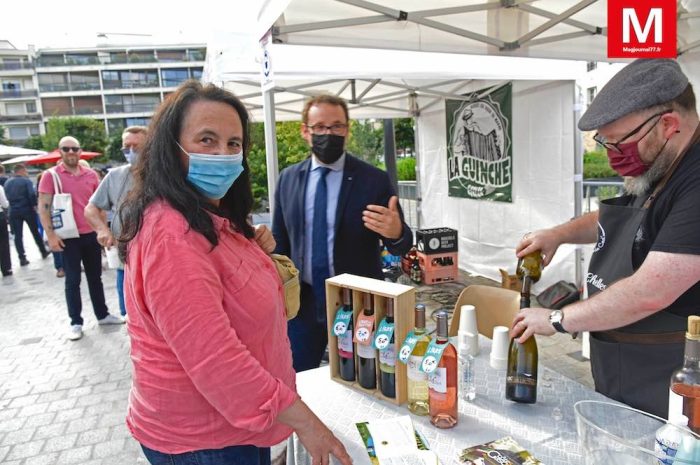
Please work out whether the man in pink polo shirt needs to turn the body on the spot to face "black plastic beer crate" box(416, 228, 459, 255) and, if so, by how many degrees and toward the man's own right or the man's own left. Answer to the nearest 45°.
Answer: approximately 90° to the man's own left

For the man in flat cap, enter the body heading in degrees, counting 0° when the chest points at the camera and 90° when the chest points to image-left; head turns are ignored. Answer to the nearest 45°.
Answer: approximately 90°

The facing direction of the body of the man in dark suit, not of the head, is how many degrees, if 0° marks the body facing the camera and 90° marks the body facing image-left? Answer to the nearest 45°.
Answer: approximately 0°

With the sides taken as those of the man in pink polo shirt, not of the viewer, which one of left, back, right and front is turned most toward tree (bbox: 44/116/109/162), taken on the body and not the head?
back

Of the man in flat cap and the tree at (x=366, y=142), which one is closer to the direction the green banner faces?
the man in flat cap

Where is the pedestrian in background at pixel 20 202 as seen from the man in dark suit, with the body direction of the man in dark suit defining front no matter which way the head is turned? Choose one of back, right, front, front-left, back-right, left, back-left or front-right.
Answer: back-right

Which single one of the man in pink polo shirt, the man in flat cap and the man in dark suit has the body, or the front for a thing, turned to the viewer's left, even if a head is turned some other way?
the man in flat cap

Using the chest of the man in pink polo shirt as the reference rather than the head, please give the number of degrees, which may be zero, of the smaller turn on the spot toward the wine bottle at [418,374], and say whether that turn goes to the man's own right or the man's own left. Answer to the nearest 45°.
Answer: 0° — they already face it

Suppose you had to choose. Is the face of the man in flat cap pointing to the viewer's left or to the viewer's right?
to the viewer's left
